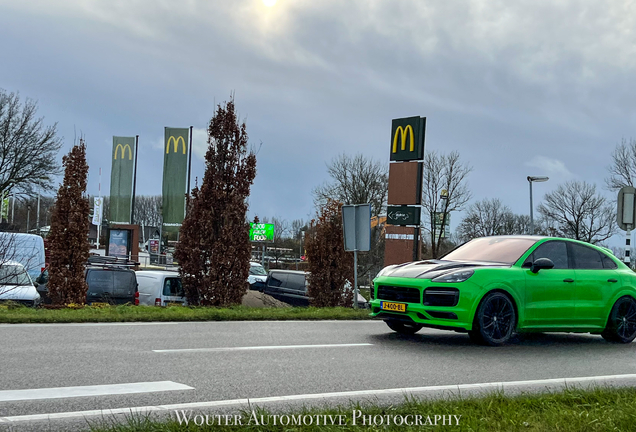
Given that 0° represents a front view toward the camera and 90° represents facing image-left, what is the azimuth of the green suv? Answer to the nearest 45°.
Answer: approximately 45°

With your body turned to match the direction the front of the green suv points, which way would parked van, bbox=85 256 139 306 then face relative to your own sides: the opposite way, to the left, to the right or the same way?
to the right

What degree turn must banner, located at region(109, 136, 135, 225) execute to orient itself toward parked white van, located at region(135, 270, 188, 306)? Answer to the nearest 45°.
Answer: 0° — it already faces it

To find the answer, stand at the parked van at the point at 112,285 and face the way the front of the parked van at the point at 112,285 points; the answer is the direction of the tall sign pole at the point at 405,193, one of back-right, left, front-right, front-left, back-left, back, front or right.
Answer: right

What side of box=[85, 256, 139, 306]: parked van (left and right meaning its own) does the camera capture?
back

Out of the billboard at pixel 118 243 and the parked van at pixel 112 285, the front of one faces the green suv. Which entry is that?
the billboard

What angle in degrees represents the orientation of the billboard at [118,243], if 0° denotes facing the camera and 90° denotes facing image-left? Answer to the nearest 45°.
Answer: approximately 0°

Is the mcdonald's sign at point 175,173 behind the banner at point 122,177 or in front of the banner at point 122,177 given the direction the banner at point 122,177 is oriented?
in front

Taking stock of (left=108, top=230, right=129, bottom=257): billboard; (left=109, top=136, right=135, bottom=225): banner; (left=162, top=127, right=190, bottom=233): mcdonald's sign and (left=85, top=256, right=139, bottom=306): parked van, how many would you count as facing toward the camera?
3

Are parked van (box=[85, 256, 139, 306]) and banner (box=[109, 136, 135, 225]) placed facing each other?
yes
